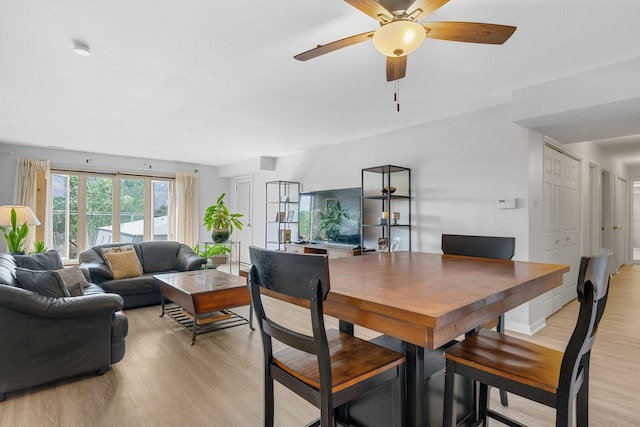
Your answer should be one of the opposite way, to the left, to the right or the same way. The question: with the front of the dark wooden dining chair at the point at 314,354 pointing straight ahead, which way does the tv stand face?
the opposite way

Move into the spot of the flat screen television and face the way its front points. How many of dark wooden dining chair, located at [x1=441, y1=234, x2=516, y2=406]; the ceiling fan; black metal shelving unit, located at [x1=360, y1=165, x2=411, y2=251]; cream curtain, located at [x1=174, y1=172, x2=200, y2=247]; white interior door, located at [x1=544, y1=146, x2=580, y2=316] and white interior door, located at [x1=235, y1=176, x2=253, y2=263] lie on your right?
2

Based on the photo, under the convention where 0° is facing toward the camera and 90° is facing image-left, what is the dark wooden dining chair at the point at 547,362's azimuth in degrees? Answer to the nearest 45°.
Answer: approximately 135°

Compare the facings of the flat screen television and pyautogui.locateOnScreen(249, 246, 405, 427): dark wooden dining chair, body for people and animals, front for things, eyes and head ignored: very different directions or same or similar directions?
very different directions

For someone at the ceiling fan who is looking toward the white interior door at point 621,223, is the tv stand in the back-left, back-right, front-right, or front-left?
front-left

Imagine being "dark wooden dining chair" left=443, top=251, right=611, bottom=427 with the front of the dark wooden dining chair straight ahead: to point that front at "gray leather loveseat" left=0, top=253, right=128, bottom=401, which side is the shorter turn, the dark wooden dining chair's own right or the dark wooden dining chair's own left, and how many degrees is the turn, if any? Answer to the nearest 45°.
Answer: approximately 45° to the dark wooden dining chair's own left

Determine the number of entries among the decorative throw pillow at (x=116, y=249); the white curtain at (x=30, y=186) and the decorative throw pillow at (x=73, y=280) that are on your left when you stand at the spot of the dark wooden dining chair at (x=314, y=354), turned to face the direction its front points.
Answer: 3

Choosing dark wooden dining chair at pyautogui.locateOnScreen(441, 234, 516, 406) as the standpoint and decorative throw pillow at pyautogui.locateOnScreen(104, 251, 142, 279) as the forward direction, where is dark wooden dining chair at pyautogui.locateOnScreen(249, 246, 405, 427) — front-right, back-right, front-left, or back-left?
front-left

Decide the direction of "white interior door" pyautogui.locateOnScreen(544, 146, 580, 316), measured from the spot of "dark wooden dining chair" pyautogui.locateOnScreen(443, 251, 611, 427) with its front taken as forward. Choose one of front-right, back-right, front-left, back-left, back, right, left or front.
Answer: front-right

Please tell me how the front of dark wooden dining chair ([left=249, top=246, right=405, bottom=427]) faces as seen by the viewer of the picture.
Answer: facing away from the viewer and to the right of the viewer

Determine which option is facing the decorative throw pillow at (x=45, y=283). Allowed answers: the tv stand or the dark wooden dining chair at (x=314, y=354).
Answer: the tv stand

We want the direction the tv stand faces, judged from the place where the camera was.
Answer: facing the viewer and to the left of the viewer

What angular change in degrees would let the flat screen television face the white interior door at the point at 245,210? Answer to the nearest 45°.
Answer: approximately 90° to its right

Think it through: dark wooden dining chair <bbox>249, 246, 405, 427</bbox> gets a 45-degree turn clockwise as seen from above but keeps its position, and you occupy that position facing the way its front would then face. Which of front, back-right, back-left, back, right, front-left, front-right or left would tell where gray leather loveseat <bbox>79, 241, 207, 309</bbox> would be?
back-left

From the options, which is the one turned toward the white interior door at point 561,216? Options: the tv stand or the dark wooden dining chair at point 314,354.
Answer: the dark wooden dining chair
